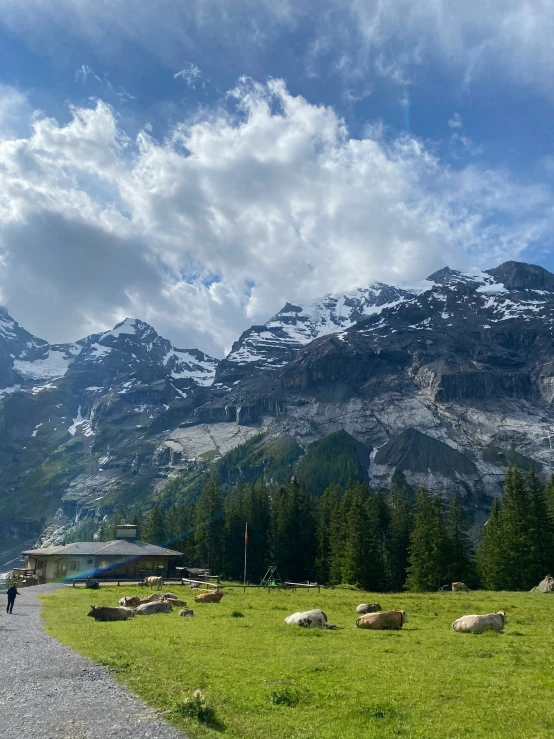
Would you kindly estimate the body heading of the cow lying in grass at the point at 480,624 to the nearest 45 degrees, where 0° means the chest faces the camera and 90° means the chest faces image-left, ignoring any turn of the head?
approximately 270°

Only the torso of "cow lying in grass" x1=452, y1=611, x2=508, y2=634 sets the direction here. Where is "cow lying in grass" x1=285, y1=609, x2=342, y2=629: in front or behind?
behind

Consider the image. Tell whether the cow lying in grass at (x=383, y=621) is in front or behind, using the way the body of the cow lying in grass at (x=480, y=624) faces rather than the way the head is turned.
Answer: behind

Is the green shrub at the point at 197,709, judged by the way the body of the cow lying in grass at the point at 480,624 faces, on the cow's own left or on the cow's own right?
on the cow's own right

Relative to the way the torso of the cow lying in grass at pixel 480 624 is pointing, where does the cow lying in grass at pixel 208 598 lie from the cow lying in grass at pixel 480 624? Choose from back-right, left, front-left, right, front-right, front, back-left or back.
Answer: back-left
